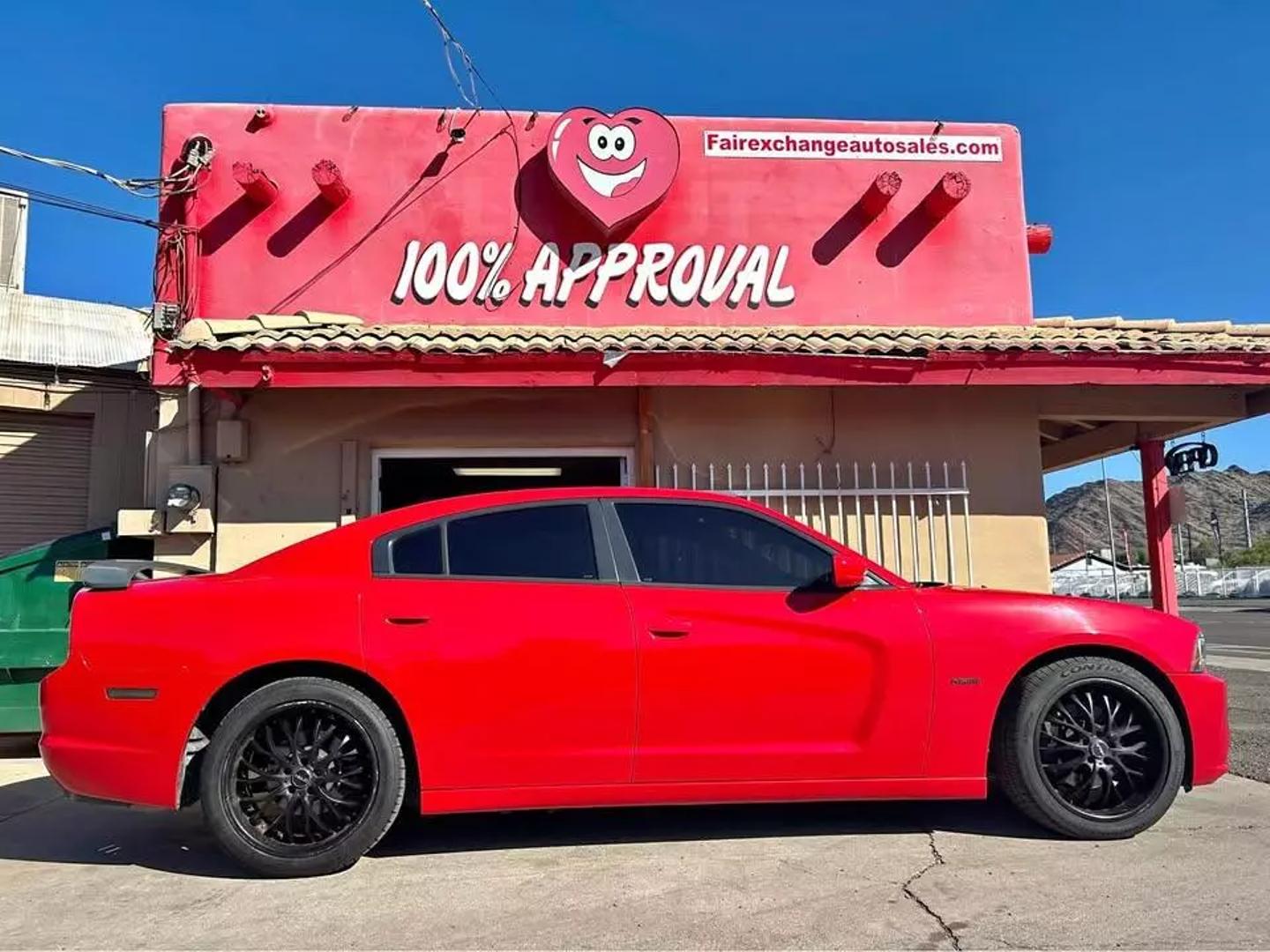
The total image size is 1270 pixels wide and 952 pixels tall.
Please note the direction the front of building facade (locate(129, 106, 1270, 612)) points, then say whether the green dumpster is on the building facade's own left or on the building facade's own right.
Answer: on the building facade's own right

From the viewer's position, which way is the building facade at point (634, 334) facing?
facing the viewer

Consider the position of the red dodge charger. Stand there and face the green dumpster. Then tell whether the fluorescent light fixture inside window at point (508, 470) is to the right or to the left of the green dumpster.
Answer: right

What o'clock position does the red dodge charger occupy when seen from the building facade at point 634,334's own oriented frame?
The red dodge charger is roughly at 12 o'clock from the building facade.

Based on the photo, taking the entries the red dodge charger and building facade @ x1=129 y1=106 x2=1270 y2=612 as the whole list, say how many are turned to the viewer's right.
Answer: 1

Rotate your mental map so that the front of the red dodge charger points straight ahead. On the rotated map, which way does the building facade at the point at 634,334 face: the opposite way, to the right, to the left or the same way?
to the right

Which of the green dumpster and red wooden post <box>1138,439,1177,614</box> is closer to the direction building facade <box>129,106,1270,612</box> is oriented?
the green dumpster

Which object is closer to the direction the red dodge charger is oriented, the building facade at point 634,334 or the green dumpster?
the building facade

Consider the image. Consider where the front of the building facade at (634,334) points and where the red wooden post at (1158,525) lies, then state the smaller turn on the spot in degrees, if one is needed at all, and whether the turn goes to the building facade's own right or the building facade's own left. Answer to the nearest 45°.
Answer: approximately 90° to the building facade's own left

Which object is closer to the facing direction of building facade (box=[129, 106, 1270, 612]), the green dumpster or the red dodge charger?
the red dodge charger

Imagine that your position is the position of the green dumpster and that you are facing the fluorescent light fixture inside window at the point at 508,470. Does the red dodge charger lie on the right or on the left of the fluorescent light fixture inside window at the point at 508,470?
right

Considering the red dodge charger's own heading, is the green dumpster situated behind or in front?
behind

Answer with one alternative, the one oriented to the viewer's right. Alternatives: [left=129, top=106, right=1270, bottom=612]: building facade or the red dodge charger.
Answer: the red dodge charger

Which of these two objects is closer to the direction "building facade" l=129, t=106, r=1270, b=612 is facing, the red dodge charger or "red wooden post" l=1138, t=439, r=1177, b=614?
the red dodge charger

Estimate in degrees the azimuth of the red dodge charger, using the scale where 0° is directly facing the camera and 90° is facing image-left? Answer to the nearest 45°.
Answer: approximately 270°

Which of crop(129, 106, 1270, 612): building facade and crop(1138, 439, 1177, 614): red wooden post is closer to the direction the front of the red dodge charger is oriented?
the red wooden post

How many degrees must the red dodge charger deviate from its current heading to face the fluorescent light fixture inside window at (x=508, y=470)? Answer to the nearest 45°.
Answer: approximately 90° to its left
